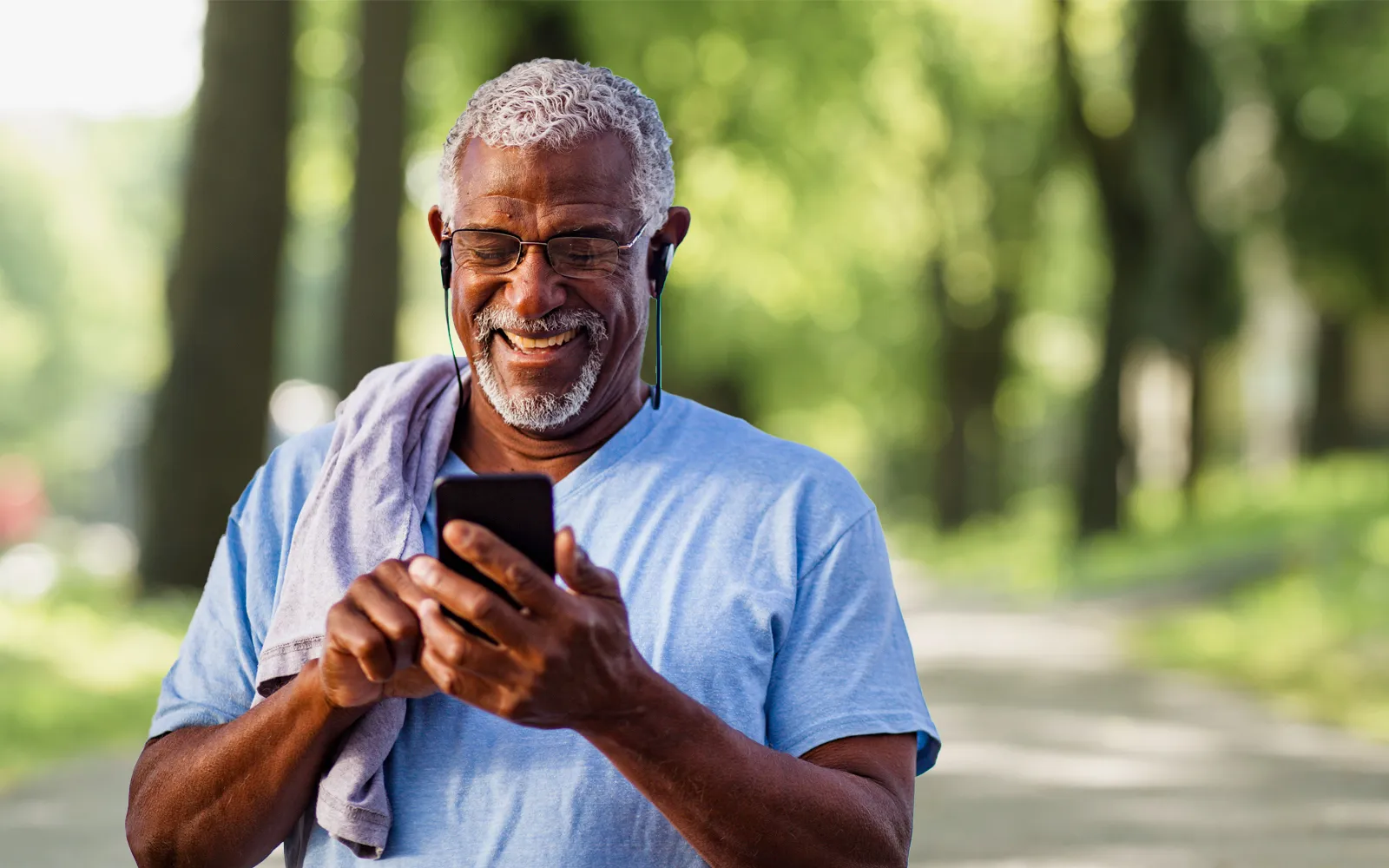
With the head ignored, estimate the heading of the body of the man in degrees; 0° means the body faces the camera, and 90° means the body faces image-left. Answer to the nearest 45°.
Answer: approximately 0°

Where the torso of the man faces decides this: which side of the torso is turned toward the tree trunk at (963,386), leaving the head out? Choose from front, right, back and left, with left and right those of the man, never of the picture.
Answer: back

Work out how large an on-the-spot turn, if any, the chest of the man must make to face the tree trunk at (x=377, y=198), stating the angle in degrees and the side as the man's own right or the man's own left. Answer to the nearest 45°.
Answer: approximately 180°
